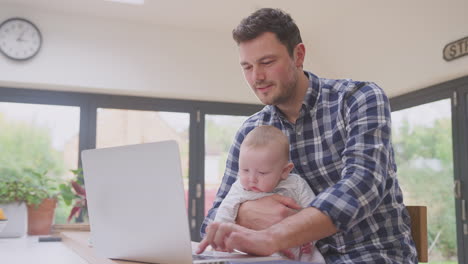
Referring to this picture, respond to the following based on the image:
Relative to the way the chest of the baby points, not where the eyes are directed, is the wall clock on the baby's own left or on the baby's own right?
on the baby's own right

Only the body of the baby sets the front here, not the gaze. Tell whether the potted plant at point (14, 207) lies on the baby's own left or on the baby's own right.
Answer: on the baby's own right

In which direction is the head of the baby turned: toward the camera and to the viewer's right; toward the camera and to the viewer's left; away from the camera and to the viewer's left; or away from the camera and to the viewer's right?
toward the camera and to the viewer's left

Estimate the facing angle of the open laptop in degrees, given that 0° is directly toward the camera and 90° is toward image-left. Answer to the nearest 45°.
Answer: approximately 225°

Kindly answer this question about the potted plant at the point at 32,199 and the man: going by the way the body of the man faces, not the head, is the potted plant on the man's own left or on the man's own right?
on the man's own right

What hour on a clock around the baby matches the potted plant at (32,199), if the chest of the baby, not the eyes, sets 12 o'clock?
The potted plant is roughly at 3 o'clock from the baby.

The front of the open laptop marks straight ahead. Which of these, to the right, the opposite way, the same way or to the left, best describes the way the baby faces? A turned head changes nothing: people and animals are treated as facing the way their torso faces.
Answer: the opposite way

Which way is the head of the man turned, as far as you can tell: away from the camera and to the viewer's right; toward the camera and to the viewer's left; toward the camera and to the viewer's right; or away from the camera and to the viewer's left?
toward the camera and to the viewer's left

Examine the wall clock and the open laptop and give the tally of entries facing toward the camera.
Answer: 1

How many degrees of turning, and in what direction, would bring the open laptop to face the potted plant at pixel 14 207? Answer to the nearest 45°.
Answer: approximately 90° to its left

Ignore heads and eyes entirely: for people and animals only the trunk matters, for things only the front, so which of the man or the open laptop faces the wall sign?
the open laptop

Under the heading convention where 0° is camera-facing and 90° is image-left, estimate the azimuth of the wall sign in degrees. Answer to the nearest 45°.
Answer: approximately 45°

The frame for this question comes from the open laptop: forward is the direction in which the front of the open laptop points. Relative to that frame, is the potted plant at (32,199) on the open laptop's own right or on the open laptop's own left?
on the open laptop's own left

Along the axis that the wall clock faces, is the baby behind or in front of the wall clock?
in front
